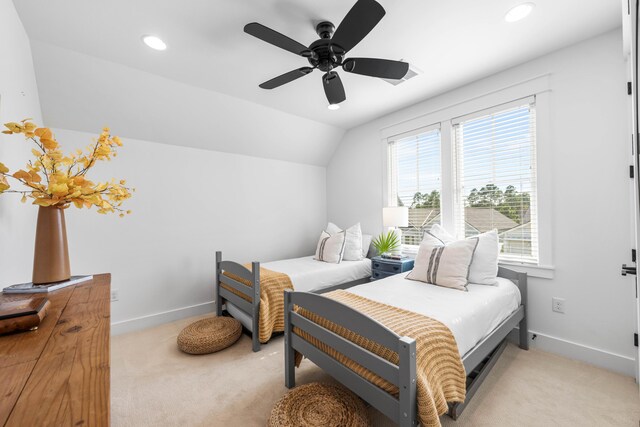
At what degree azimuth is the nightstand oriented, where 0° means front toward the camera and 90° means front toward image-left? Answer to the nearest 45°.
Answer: approximately 45°

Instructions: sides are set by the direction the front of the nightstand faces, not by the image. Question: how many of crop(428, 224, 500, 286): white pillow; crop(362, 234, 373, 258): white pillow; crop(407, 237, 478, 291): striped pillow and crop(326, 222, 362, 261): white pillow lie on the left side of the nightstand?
2

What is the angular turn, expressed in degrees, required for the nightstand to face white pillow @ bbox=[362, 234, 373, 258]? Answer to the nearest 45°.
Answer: approximately 90° to its right

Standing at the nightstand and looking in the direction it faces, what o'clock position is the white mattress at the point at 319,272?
The white mattress is roughly at 1 o'clock from the nightstand.

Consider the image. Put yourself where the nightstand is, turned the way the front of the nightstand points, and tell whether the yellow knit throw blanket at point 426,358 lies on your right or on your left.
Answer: on your left

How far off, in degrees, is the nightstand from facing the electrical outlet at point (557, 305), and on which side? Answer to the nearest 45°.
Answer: approximately 135° to its left

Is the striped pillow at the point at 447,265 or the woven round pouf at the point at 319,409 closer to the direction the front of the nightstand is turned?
the woven round pouf

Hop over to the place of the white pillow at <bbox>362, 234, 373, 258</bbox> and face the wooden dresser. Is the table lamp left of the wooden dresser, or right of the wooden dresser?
left

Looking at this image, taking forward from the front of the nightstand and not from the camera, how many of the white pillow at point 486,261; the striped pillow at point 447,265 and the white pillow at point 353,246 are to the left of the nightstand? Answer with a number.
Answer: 2

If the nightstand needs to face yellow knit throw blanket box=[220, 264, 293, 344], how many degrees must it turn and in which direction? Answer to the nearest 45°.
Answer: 0° — it already faces it

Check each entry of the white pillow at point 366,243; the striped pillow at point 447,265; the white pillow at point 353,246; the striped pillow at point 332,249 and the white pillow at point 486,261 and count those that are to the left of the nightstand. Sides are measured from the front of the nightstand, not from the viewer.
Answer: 2
